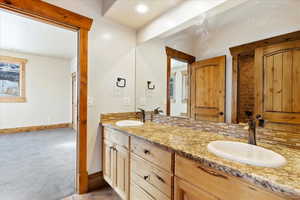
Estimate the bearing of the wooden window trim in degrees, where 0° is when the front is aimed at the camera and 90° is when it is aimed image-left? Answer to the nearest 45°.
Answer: approximately 315°

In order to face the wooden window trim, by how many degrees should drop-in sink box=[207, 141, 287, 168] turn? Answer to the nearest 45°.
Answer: approximately 45° to its right

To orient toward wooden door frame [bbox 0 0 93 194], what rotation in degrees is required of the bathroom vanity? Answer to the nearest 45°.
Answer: approximately 45° to its right

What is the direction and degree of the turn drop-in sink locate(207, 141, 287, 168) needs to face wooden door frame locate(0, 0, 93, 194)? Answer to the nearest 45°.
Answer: approximately 45° to its right

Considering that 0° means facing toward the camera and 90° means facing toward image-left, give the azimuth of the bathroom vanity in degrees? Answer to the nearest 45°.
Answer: approximately 45°

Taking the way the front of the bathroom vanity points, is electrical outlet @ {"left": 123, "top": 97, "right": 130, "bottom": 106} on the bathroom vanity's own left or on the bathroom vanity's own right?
on the bathroom vanity's own right
